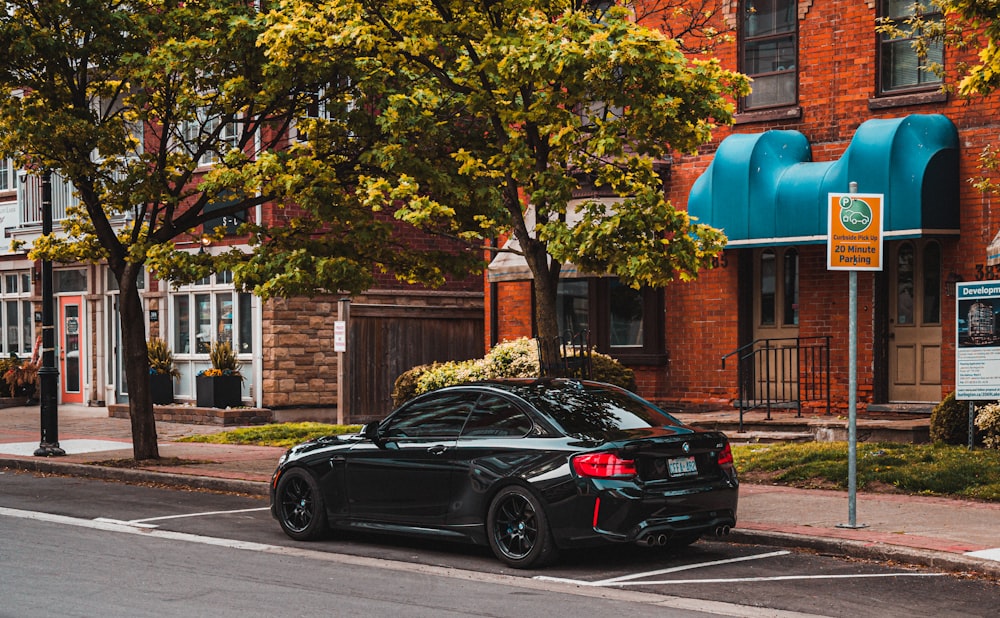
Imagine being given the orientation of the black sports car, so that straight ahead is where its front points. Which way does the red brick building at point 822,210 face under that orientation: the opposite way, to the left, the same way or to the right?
to the left

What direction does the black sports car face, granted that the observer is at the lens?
facing away from the viewer and to the left of the viewer

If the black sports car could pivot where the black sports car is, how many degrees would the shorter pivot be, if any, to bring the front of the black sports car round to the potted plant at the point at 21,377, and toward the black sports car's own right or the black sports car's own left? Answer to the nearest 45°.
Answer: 0° — it already faces it

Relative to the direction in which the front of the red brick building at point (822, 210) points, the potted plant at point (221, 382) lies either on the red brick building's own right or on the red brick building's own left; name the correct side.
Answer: on the red brick building's own right

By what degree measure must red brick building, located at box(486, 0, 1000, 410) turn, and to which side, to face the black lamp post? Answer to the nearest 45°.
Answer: approximately 45° to its right

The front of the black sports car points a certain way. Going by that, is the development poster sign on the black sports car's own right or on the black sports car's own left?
on the black sports car's own right

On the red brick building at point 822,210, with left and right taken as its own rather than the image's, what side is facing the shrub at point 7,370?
right

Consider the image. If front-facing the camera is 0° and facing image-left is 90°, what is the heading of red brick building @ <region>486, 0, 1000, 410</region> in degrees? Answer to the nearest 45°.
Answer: approximately 45°

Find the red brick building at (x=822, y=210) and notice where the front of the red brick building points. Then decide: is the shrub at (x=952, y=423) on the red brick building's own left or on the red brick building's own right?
on the red brick building's own left

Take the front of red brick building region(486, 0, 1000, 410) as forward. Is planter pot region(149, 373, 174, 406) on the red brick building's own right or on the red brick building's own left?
on the red brick building's own right
